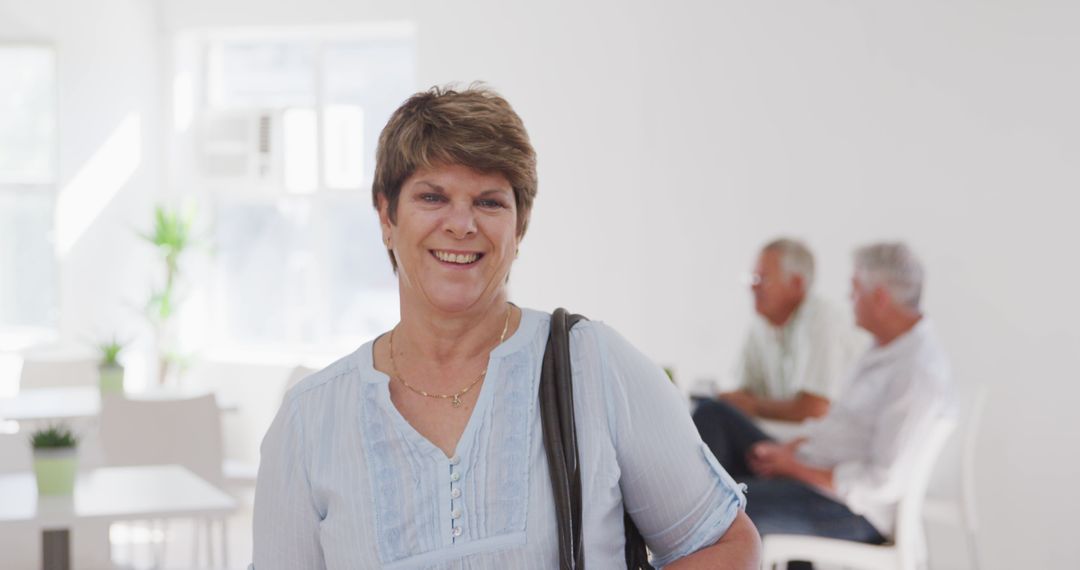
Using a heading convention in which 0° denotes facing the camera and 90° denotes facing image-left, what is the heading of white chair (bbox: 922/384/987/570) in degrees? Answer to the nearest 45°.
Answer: approximately 90°

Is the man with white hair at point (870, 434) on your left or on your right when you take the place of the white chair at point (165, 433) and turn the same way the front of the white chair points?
on your left

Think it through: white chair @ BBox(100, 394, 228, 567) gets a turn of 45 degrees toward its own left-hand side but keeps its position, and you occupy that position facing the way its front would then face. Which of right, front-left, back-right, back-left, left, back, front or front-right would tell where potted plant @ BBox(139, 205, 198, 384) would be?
back-left

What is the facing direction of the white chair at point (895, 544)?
to the viewer's left

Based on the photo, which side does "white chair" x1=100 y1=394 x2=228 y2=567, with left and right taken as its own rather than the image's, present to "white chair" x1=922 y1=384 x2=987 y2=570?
left

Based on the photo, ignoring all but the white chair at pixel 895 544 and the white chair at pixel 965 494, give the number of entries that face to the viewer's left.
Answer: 2

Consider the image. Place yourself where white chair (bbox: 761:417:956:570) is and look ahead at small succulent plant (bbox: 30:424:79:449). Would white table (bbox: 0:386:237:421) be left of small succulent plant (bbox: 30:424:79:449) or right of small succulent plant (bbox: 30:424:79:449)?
right

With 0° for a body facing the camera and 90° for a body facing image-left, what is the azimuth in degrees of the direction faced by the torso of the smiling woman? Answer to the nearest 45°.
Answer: approximately 0°

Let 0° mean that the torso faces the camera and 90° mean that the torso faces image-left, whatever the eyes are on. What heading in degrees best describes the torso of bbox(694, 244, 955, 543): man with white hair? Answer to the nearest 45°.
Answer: approximately 90°

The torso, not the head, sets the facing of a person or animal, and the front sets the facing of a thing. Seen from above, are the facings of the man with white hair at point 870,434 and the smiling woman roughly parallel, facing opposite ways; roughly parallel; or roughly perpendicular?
roughly perpendicular

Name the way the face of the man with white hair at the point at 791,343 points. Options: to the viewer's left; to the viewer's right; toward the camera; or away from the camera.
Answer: to the viewer's left
